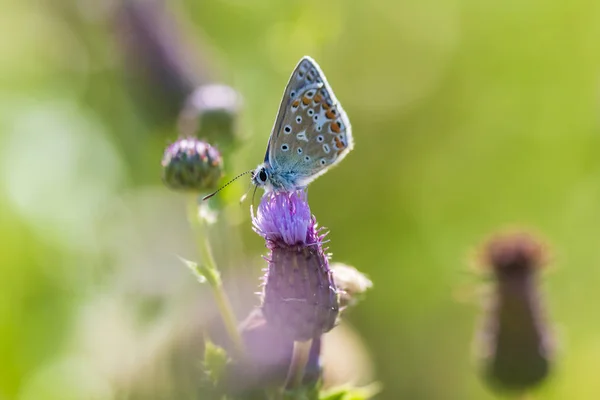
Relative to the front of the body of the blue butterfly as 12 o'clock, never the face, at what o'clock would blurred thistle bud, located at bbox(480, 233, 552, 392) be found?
The blurred thistle bud is roughly at 4 o'clock from the blue butterfly.

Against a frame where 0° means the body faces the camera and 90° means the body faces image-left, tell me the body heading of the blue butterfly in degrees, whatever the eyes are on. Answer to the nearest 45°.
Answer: approximately 90°
